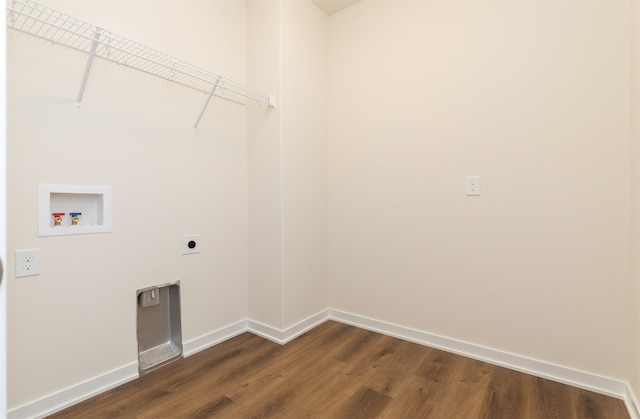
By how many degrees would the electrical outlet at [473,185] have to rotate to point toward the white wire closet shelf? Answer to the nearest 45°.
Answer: approximately 45° to its right

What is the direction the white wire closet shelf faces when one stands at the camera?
facing the viewer and to the right of the viewer

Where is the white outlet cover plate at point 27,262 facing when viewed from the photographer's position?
facing the viewer

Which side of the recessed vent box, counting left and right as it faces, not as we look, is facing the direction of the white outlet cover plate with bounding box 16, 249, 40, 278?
right

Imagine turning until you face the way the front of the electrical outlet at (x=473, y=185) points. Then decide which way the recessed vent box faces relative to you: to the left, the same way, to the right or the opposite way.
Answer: to the left

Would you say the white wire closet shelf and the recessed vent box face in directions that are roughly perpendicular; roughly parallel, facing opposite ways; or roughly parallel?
roughly parallel
